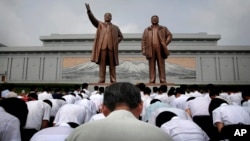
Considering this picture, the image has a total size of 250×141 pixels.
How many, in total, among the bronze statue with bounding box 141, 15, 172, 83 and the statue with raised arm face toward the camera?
2

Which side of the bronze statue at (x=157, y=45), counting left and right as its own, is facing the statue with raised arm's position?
right

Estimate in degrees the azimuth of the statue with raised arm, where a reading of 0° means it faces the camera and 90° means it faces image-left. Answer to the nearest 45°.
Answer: approximately 0°

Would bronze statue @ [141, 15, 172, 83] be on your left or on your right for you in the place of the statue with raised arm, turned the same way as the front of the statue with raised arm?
on your left
